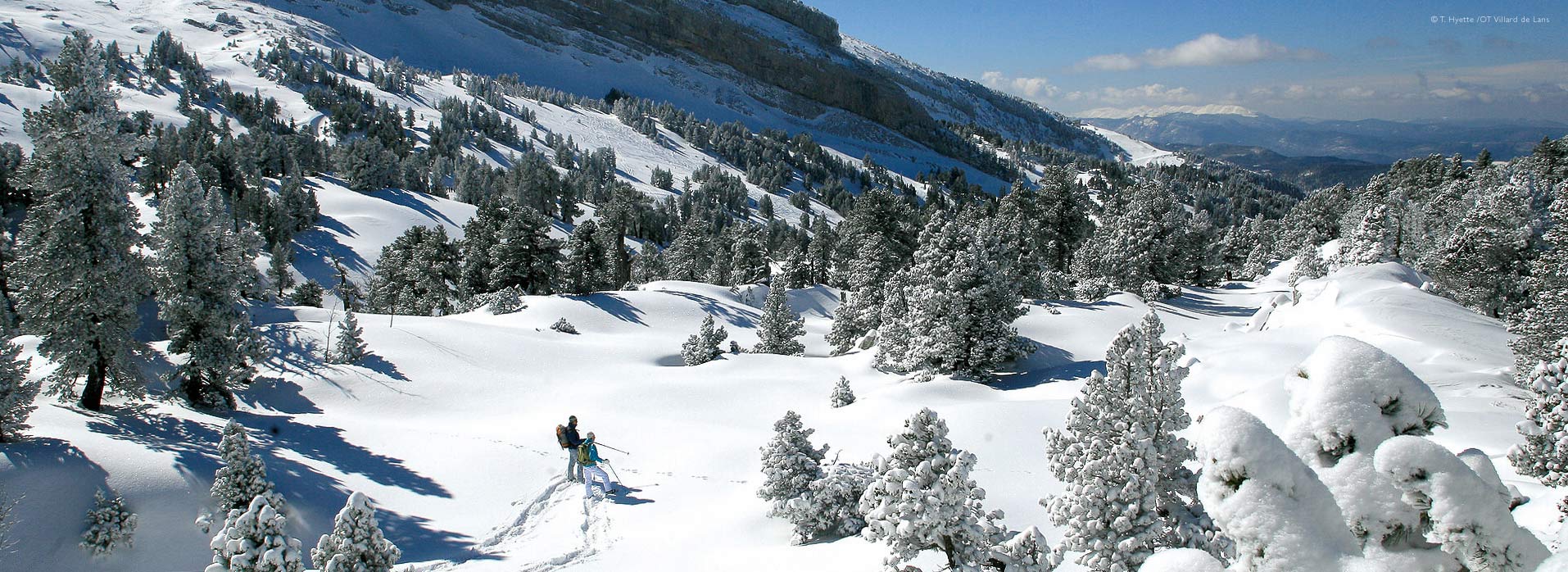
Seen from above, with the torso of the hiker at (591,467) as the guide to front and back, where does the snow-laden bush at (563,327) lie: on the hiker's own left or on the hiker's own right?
on the hiker's own left

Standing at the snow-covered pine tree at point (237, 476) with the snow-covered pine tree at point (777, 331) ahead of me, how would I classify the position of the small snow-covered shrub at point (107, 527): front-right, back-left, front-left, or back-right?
back-left

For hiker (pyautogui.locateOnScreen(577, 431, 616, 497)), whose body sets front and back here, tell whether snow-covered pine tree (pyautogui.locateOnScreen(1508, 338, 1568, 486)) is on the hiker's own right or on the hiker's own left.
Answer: on the hiker's own right

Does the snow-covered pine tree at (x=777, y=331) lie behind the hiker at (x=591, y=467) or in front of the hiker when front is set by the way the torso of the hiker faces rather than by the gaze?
in front

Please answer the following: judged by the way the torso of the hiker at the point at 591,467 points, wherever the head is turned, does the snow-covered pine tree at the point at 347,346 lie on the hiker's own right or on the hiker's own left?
on the hiker's own left

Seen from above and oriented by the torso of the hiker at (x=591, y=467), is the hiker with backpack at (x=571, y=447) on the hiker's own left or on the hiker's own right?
on the hiker's own left

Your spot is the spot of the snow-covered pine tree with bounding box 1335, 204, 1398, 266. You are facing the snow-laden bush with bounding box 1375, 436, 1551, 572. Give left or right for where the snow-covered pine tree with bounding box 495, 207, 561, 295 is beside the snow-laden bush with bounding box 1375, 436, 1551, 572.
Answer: right

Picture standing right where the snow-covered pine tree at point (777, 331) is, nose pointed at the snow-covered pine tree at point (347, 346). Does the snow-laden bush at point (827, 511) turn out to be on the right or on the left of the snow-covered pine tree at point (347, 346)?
left

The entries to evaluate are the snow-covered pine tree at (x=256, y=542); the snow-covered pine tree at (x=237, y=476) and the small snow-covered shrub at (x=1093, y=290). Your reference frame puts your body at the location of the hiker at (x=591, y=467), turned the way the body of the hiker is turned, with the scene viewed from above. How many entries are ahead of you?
1

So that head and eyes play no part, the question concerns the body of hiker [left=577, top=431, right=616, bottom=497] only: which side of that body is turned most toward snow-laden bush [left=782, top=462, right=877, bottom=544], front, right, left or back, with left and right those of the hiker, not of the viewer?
right

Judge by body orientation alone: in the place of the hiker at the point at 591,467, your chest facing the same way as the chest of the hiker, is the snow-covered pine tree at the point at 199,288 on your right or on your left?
on your left

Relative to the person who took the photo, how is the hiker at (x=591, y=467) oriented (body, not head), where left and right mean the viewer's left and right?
facing away from the viewer and to the right of the viewer
